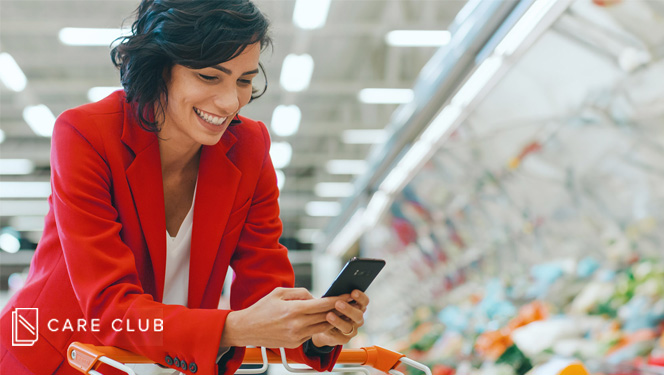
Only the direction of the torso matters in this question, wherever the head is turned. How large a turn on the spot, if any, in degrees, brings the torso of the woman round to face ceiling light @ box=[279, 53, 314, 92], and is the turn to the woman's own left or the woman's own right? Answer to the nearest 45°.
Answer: approximately 135° to the woman's own left

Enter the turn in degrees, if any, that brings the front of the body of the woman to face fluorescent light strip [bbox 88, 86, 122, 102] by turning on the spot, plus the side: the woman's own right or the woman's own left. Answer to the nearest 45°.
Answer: approximately 135° to the woman's own left

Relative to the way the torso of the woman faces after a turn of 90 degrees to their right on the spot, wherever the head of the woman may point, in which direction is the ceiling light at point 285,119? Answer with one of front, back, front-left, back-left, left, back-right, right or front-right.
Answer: back-right

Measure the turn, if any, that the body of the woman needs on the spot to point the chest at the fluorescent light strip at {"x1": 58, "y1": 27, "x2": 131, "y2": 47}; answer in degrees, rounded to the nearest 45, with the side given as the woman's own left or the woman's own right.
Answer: approximately 135° to the woman's own left

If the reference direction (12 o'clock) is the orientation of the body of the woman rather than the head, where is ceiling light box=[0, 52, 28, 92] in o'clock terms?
The ceiling light is roughly at 7 o'clock from the woman.

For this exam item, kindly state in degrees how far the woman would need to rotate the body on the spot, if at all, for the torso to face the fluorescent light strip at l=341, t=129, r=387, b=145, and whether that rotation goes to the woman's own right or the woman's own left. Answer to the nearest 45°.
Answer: approximately 135° to the woman's own left

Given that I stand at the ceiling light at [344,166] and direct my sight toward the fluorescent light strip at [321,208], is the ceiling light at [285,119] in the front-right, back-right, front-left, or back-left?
back-left

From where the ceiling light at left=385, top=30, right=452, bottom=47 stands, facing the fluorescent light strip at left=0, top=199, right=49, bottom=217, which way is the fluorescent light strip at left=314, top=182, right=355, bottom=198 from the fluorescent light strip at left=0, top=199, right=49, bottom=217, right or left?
right

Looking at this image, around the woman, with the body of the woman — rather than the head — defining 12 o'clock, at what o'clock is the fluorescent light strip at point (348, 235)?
The fluorescent light strip is roughly at 8 o'clock from the woman.

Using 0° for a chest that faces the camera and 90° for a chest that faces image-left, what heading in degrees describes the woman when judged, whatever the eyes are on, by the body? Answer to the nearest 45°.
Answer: approximately 315°

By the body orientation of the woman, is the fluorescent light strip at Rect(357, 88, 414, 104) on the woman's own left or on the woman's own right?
on the woman's own left
